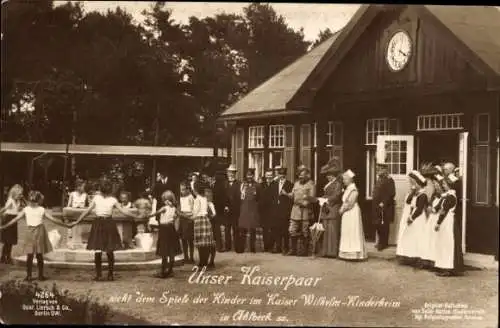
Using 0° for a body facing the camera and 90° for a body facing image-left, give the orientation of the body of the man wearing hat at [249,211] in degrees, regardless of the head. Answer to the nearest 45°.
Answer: approximately 0°

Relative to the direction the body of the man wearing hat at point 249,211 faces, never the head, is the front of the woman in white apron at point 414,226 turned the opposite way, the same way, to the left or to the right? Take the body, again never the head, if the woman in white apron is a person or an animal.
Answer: to the right

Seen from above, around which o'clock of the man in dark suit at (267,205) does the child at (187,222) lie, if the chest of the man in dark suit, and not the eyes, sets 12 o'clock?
The child is roughly at 2 o'clock from the man in dark suit.

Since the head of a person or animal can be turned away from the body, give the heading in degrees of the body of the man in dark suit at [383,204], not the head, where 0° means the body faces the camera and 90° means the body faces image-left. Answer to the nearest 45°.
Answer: approximately 45°

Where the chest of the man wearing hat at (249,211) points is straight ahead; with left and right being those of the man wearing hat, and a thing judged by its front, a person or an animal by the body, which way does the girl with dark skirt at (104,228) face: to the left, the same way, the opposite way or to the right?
the opposite way

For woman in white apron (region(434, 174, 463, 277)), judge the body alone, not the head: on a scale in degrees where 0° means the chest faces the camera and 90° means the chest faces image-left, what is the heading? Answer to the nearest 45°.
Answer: approximately 90°

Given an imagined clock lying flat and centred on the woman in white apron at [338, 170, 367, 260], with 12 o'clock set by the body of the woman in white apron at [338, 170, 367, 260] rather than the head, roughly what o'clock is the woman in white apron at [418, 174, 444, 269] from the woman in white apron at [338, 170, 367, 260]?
the woman in white apron at [418, 174, 444, 269] is roughly at 8 o'clock from the woman in white apron at [338, 170, 367, 260].

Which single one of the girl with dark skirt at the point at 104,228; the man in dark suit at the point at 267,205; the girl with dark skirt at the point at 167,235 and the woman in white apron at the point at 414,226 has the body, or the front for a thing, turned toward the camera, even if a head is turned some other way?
the man in dark suit

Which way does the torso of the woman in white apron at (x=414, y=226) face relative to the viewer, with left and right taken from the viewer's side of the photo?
facing to the left of the viewer

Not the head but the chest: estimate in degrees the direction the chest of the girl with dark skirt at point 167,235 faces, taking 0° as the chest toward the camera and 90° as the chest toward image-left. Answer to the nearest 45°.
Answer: approximately 135°

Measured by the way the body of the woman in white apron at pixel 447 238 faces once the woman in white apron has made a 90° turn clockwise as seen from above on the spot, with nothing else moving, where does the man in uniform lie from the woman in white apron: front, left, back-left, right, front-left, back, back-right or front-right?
left
